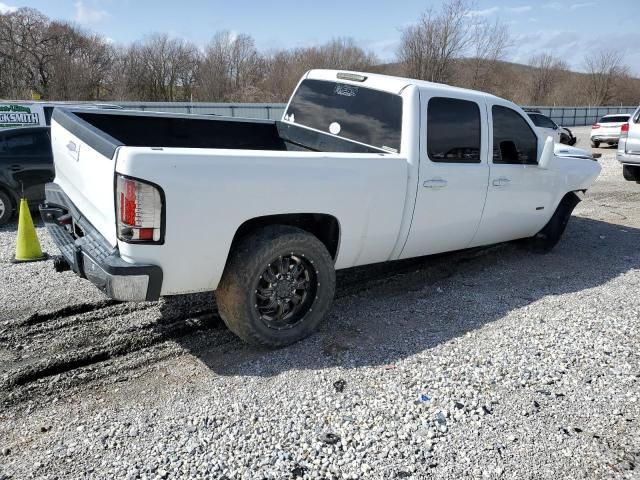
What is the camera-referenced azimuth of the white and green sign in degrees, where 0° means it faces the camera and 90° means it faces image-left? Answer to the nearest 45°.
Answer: approximately 0°

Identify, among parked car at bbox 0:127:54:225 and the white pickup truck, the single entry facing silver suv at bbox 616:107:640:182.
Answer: the white pickup truck

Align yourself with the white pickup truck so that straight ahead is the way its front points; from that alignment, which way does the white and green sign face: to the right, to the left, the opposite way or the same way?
to the right

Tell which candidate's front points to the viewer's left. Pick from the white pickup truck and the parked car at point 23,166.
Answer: the parked car

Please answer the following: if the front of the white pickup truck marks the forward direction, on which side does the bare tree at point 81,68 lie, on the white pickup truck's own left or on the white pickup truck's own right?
on the white pickup truck's own left

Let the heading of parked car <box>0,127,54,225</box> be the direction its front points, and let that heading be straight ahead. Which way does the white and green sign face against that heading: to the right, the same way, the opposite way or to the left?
to the left

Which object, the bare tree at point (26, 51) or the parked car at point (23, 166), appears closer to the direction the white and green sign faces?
the parked car

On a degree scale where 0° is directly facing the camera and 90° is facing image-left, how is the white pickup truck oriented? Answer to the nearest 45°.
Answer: approximately 225°

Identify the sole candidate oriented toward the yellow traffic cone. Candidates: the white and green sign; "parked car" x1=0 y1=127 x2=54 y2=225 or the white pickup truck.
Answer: the white and green sign

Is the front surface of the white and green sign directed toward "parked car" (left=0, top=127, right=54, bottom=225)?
yes

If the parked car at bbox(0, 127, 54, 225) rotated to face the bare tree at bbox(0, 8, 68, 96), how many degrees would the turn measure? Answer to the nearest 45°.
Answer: approximately 90° to its right

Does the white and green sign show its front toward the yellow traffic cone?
yes
